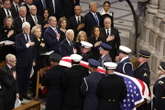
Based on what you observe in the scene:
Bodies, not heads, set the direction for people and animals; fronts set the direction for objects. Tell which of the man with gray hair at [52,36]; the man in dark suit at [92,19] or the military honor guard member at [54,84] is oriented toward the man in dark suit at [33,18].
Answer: the military honor guard member

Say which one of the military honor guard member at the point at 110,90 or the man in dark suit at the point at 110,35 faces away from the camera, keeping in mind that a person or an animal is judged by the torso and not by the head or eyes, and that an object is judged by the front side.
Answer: the military honor guard member

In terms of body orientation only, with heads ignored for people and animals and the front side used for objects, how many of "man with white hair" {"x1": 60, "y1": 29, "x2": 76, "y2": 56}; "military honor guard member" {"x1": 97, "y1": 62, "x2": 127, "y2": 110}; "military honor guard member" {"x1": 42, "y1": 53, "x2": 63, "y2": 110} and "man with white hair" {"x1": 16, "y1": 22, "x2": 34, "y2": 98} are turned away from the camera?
2

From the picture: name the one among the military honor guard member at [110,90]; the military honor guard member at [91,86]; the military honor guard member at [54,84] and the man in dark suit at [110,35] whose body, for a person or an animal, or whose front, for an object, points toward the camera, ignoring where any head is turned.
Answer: the man in dark suit

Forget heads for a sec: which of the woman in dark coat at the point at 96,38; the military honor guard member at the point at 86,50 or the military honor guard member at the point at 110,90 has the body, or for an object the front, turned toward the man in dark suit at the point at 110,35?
the military honor guard member at the point at 110,90

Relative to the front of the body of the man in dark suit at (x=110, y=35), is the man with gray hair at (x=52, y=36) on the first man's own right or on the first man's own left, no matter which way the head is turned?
on the first man's own right

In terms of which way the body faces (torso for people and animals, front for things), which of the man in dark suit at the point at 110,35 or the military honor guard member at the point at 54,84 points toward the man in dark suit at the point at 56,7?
the military honor guard member

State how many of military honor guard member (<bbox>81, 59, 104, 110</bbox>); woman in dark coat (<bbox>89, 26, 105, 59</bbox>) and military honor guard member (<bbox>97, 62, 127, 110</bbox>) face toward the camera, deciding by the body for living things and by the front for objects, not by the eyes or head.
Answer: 1

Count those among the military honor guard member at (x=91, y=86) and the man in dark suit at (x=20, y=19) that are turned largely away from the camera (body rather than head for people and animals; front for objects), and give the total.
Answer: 1

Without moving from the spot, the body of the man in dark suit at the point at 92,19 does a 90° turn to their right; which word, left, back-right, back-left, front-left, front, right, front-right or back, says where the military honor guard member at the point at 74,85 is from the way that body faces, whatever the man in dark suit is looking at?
front-left

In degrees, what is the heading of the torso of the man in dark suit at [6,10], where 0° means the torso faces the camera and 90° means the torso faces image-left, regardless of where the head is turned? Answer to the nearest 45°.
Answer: approximately 315°

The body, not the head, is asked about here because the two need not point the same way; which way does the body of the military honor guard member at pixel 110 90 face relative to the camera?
away from the camera

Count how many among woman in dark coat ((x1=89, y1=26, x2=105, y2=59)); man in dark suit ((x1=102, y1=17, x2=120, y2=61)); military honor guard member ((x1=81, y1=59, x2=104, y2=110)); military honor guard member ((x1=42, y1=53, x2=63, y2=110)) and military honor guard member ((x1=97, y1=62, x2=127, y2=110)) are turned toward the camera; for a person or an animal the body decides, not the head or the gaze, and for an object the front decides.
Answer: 2
